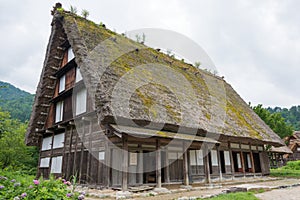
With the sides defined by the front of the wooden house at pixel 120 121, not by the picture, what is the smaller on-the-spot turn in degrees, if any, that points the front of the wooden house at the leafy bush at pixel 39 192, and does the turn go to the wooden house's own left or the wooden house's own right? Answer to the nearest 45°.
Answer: approximately 45° to the wooden house's own right

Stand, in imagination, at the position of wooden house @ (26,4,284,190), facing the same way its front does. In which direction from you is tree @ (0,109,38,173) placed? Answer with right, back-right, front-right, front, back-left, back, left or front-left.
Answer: back

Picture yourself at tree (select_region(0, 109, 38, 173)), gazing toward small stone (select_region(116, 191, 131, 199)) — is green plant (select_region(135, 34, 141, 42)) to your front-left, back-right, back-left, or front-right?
front-left

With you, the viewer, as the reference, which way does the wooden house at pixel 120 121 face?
facing the viewer and to the right of the viewer

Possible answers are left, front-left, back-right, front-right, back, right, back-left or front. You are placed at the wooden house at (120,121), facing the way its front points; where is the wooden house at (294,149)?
left

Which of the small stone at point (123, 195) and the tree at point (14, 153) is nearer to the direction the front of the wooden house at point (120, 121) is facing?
the small stone

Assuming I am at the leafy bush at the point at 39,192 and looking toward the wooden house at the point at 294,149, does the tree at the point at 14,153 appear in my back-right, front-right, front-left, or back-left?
front-left

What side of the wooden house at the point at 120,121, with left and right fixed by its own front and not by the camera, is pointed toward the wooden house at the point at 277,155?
left

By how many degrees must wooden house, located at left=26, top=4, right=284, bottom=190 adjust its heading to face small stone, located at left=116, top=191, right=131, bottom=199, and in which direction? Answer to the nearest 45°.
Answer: approximately 45° to its right

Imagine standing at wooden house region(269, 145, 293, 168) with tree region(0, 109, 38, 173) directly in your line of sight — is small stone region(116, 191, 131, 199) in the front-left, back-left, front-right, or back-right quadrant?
front-left

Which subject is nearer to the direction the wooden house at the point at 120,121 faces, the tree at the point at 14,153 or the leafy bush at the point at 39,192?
the leafy bush

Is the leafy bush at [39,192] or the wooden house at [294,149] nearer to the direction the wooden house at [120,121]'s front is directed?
the leafy bush
